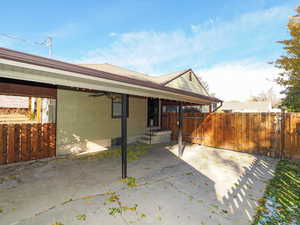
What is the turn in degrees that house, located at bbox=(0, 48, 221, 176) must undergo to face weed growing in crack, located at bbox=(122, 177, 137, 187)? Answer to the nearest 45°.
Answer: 0° — it already faces it

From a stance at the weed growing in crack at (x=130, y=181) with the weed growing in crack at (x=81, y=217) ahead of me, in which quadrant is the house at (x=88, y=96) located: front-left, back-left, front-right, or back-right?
back-right

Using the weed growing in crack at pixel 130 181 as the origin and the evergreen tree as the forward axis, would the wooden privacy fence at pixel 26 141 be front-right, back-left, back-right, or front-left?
back-left
